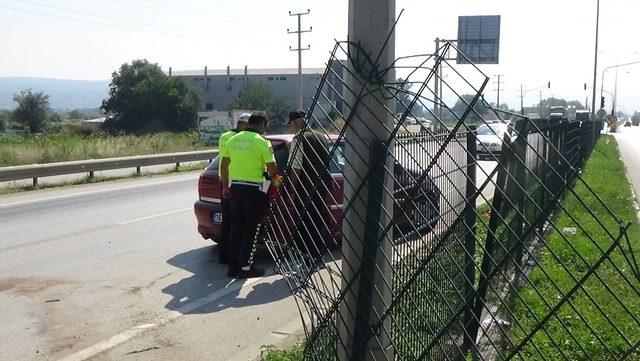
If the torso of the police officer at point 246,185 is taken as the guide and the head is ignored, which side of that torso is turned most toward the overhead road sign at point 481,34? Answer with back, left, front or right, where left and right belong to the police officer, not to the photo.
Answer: front

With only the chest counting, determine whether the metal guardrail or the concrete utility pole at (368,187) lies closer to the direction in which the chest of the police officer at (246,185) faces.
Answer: the metal guardrail

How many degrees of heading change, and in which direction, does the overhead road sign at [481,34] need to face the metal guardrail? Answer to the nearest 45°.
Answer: approximately 135° to its left

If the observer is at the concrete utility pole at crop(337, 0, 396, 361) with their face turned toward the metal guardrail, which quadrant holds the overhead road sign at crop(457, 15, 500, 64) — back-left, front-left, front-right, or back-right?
front-right

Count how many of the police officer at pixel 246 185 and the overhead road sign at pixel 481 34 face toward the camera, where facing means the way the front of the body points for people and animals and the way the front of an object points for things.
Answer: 0

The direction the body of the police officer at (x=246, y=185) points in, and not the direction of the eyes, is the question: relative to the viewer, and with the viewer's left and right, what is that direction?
facing away from the viewer and to the right of the viewer

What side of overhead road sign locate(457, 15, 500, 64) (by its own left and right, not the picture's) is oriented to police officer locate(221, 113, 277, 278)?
back

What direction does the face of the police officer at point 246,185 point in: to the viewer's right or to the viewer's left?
to the viewer's right

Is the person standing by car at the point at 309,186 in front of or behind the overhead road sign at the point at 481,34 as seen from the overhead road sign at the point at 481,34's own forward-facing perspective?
behind

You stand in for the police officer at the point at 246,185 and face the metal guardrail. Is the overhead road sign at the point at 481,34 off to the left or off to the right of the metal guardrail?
right

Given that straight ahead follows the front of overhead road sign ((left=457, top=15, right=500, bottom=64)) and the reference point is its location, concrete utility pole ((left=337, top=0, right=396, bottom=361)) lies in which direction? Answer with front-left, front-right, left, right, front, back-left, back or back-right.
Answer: back

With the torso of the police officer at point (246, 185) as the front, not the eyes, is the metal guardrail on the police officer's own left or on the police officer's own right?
on the police officer's own left

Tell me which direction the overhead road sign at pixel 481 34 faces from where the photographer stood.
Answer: facing away from the viewer
